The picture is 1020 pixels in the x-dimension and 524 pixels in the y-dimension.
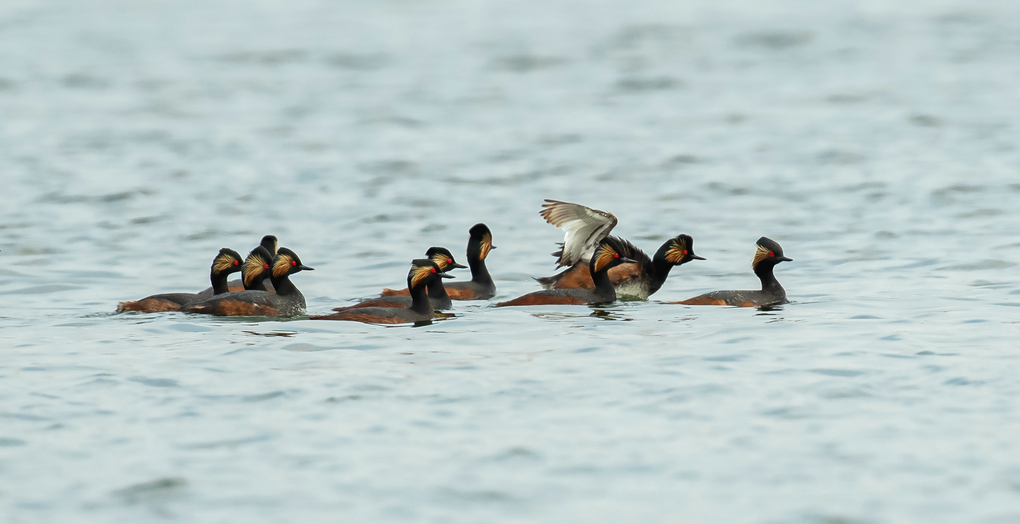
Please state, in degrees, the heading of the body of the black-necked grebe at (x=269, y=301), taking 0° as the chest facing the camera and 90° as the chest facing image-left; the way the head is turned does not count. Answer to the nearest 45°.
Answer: approximately 270°

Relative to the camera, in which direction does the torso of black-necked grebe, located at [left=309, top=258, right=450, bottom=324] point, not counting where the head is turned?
to the viewer's right

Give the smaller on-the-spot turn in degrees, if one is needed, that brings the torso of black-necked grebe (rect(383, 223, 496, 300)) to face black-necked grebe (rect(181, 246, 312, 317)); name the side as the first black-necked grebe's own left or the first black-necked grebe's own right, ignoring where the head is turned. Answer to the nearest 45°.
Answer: approximately 135° to the first black-necked grebe's own right

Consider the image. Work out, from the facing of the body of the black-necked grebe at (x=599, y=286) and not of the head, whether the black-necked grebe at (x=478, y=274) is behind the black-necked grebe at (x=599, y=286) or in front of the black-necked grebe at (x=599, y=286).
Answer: behind

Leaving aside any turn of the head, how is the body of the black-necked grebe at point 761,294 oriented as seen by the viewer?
to the viewer's right

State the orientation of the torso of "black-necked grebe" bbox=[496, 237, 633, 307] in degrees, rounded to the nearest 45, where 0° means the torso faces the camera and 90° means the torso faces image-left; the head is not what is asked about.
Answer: approximately 270°

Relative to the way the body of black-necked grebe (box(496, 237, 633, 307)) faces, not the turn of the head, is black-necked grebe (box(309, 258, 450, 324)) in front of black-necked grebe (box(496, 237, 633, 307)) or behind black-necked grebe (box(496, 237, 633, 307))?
behind

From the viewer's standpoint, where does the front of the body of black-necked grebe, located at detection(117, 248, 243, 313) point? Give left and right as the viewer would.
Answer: facing to the right of the viewer

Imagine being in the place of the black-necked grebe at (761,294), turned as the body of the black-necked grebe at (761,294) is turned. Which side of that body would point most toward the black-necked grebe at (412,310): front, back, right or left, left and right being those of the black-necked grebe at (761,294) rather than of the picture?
back

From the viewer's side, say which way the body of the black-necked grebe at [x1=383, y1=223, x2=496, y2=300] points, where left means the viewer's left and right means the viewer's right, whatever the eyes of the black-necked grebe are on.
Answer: facing to the right of the viewer

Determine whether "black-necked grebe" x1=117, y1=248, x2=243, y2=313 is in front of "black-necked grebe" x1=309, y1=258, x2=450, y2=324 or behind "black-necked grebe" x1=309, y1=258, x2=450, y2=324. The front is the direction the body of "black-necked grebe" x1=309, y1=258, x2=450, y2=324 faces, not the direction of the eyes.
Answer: behind

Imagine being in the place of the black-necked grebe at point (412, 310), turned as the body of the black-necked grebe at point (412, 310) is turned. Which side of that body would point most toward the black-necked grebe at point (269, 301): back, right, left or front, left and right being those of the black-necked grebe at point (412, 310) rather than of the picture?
back
